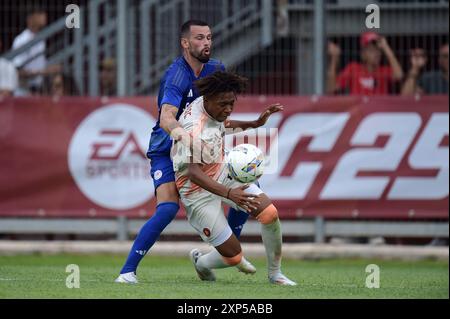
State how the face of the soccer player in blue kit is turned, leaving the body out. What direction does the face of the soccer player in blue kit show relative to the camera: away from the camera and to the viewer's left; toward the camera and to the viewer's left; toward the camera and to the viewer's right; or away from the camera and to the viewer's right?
toward the camera and to the viewer's right

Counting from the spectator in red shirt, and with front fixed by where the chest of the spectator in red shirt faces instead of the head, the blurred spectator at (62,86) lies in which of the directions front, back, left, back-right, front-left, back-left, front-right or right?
right

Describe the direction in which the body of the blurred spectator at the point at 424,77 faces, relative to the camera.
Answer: toward the camera

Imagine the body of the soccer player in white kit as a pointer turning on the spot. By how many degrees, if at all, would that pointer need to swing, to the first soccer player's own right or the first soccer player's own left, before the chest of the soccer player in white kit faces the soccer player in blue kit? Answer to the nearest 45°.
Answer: approximately 180°

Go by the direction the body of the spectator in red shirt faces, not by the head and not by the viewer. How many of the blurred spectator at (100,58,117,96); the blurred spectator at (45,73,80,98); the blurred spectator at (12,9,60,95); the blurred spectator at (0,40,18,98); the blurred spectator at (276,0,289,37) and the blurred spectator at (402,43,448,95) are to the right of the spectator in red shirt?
5

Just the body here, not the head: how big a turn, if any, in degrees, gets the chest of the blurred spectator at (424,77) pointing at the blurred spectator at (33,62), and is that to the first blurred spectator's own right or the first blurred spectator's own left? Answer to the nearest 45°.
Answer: approximately 90° to the first blurred spectator's own right

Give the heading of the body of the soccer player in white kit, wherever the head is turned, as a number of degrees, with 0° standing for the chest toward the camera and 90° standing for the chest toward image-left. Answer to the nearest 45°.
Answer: approximately 315°

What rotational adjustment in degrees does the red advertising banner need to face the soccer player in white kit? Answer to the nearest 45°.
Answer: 0° — it already faces them

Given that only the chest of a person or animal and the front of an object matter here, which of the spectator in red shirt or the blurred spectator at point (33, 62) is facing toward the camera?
the spectator in red shirt

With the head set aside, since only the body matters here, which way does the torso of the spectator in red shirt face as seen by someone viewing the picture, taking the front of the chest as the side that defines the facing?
toward the camera

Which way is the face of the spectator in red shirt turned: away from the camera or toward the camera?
toward the camera

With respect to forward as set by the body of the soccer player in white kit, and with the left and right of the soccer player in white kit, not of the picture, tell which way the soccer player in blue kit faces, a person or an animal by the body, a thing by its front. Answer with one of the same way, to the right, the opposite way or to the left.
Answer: the same way

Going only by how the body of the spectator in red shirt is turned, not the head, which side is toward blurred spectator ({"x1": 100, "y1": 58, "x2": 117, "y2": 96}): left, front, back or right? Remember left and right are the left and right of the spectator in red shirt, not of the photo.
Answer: right
